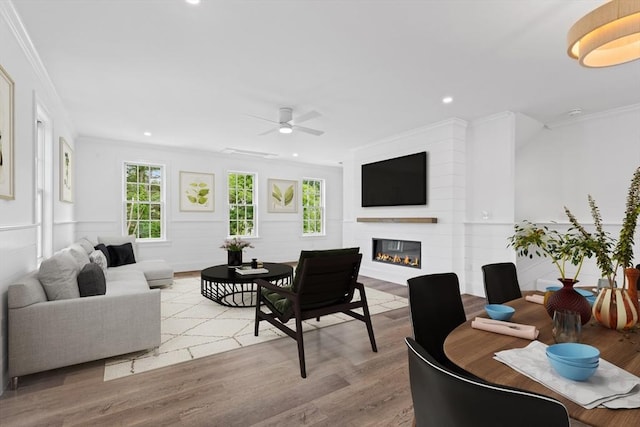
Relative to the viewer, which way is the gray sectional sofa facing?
to the viewer's right

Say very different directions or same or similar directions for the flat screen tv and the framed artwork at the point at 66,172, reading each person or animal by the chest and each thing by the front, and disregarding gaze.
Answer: very different directions

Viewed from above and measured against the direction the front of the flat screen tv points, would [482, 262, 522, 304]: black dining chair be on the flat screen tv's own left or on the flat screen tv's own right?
on the flat screen tv's own left

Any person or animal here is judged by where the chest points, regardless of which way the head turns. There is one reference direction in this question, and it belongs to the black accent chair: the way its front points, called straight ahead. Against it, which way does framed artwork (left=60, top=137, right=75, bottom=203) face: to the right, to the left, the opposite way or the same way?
to the right

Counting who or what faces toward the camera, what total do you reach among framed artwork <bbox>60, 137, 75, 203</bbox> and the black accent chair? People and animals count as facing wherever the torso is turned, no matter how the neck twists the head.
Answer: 0

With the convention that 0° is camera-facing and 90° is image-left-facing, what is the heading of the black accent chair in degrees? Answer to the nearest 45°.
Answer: approximately 135°

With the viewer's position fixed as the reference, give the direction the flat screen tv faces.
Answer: facing the viewer and to the left of the viewer

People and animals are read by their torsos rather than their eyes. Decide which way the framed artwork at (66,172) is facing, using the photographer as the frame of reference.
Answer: facing to the right of the viewer

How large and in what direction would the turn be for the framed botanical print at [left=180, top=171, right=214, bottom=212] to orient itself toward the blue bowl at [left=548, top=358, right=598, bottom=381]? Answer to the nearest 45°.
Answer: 0° — it already faces it

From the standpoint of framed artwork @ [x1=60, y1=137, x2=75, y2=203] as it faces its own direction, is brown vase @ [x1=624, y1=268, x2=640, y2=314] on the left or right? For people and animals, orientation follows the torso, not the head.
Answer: on its right

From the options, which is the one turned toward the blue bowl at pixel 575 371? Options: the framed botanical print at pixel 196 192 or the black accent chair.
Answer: the framed botanical print

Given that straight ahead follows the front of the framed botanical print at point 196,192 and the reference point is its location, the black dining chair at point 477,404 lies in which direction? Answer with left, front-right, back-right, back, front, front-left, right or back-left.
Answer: front

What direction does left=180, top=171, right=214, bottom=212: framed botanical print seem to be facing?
toward the camera

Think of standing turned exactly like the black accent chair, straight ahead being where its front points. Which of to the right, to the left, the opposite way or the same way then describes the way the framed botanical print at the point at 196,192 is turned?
the opposite way
